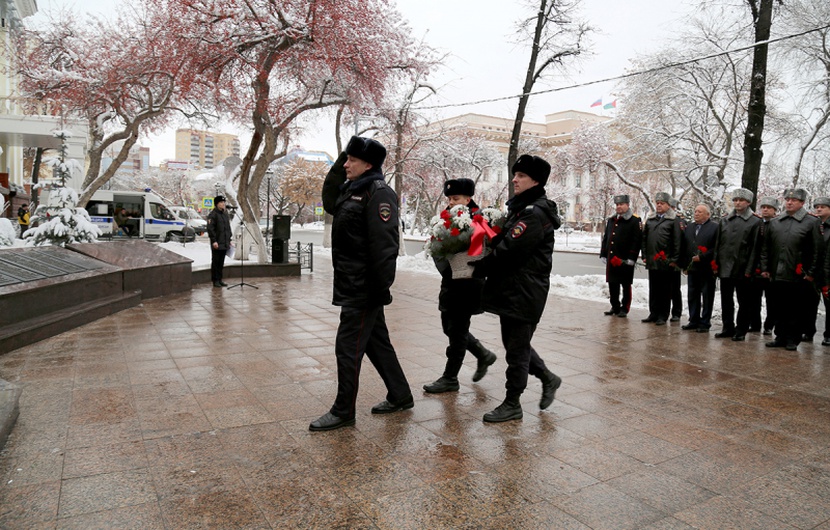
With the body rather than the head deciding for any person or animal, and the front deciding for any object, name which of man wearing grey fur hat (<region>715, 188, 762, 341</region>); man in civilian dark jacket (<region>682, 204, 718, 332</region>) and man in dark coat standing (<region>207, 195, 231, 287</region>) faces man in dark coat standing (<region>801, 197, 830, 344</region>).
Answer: man in dark coat standing (<region>207, 195, 231, 287</region>)

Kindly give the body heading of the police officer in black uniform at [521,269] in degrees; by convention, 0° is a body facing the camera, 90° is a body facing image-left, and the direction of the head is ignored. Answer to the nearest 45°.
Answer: approximately 90°

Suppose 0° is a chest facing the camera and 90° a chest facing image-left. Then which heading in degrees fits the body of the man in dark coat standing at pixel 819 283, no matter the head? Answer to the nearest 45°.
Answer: approximately 45°

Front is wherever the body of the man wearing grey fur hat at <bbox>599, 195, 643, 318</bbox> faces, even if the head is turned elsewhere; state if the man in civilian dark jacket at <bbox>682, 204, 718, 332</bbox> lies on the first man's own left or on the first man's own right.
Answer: on the first man's own left

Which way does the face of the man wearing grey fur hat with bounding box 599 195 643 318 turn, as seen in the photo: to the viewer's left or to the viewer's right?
to the viewer's left

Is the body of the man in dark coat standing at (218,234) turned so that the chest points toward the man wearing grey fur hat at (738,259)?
yes

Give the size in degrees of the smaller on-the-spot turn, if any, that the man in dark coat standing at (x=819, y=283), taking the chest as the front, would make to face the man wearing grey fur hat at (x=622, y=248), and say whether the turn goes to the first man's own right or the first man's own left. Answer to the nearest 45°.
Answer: approximately 45° to the first man's own right

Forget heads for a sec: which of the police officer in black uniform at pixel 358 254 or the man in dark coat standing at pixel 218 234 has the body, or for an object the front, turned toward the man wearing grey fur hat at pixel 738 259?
the man in dark coat standing

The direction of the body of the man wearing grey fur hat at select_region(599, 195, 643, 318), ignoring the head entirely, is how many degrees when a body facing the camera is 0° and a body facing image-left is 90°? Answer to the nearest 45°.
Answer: approximately 45°

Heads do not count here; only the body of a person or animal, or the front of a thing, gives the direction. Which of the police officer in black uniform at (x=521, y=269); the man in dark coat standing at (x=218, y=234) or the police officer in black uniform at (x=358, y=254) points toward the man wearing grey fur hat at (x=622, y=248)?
the man in dark coat standing

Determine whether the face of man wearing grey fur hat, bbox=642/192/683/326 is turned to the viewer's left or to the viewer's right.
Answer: to the viewer's left

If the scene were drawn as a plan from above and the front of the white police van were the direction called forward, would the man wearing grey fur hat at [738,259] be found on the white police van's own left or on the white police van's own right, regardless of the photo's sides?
on the white police van's own right

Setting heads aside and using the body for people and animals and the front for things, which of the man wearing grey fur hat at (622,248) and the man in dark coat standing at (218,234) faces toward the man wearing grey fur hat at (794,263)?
the man in dark coat standing

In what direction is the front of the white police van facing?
to the viewer's right
